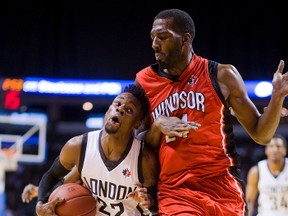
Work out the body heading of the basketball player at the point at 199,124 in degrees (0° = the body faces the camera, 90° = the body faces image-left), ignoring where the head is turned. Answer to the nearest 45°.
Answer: approximately 45°

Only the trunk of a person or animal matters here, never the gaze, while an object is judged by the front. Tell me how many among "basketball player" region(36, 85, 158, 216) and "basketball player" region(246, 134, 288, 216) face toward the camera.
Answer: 2

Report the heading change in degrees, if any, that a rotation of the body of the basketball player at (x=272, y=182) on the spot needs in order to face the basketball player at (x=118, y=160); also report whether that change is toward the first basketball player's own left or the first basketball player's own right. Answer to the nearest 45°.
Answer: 0° — they already face them

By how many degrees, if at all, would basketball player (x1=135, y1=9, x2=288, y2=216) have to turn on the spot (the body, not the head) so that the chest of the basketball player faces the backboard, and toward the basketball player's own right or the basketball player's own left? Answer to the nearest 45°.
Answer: approximately 90° to the basketball player's own right

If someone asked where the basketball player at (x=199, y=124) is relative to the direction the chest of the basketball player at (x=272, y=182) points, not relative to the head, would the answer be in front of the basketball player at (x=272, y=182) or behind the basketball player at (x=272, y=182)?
in front

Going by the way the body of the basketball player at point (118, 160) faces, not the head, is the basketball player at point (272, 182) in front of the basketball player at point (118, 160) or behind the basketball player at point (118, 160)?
behind

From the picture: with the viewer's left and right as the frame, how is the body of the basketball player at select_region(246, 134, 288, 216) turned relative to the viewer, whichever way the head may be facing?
facing the viewer

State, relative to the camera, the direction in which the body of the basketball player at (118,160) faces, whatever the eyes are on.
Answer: toward the camera

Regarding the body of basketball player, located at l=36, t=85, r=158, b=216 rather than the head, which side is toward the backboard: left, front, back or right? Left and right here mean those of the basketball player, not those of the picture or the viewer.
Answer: back

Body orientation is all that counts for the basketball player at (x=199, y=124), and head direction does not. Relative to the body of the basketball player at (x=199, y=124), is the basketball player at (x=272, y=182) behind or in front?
behind

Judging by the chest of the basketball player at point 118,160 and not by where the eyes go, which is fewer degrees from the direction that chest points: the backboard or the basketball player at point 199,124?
the basketball player

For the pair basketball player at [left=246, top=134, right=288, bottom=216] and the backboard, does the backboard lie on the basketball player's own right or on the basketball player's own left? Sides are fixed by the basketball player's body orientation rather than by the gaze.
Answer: on the basketball player's own right
